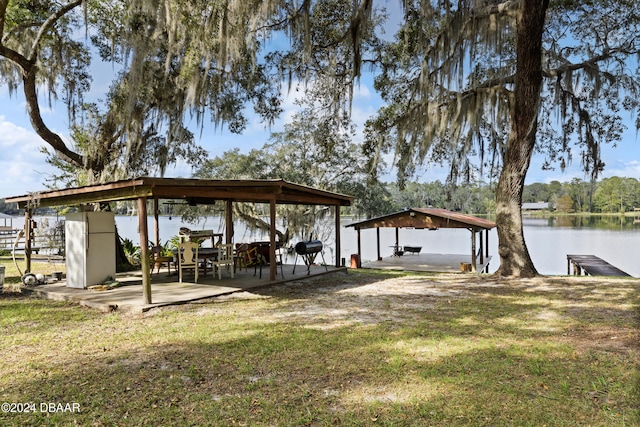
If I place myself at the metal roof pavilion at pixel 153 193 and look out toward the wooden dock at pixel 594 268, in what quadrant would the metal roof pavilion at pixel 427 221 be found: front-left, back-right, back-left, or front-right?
front-left

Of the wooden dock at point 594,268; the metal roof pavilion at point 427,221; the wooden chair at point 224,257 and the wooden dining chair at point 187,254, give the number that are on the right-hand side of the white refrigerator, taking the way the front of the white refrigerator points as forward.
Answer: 0

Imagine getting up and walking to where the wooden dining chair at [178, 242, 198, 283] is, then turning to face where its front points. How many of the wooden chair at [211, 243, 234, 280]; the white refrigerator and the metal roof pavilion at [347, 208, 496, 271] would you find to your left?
1

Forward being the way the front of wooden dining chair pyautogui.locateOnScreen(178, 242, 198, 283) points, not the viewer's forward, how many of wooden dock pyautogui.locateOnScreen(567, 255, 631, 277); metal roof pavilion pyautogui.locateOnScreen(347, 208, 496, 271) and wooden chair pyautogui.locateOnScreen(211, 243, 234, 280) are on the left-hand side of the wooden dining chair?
0

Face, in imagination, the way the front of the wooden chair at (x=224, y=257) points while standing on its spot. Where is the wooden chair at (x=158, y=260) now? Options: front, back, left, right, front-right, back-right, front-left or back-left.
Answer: front

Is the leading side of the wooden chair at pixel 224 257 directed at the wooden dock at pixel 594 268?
no

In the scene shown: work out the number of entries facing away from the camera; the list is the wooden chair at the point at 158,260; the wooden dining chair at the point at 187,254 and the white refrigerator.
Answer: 1

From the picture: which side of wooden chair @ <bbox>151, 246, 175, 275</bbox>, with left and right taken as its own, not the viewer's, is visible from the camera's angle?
right

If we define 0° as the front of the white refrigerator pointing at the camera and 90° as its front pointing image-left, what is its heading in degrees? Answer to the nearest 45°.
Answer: approximately 315°

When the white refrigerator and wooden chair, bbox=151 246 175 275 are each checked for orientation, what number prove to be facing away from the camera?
0

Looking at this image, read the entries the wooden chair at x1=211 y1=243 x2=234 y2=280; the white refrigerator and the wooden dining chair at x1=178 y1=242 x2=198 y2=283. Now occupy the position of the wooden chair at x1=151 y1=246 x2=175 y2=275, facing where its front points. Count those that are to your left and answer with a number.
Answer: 0

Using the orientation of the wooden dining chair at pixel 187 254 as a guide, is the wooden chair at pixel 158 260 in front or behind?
in front

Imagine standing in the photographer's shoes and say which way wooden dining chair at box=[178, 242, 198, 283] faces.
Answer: facing away from the viewer
